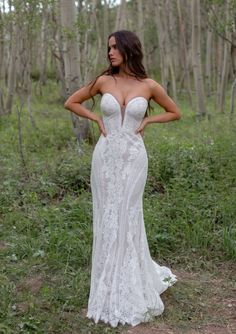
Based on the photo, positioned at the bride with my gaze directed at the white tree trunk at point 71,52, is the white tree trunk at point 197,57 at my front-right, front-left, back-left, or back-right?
front-right

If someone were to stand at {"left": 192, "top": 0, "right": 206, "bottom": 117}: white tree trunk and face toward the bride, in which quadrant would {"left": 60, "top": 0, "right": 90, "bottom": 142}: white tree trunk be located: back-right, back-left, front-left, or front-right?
front-right

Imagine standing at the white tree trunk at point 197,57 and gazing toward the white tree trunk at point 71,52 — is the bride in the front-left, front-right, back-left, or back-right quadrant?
front-left

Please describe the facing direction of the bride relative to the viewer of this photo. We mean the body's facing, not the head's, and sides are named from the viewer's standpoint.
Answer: facing the viewer

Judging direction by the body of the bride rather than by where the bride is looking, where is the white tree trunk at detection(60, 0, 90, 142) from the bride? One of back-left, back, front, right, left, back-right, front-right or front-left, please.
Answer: back

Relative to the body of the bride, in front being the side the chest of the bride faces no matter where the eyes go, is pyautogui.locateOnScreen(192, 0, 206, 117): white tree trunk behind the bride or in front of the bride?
behind
